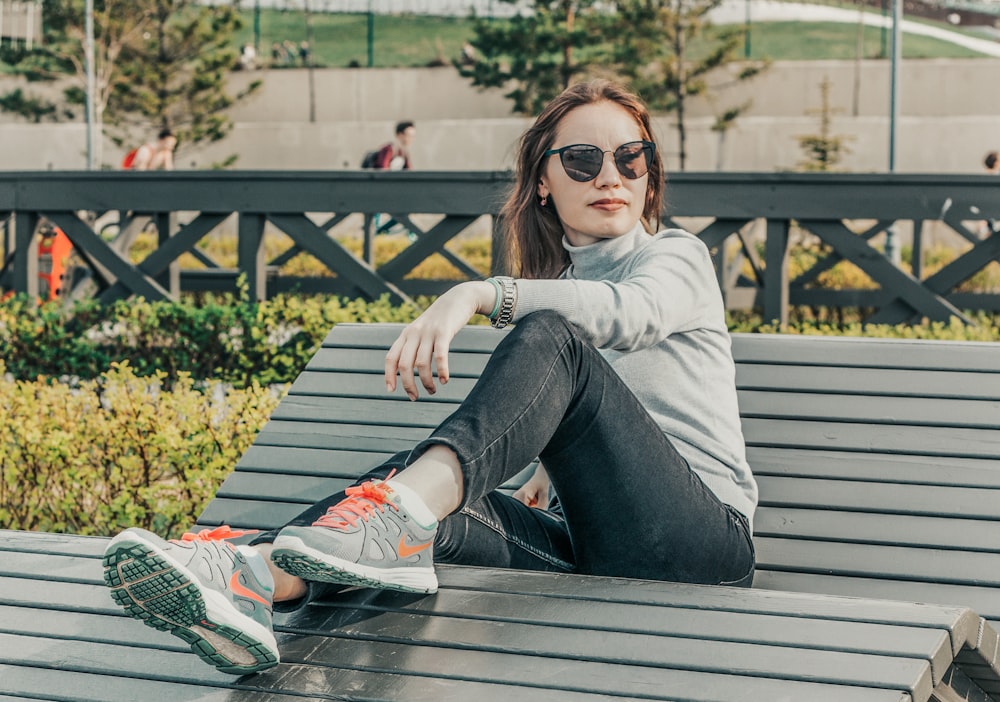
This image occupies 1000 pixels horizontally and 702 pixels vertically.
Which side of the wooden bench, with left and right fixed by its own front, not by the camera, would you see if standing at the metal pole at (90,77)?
back

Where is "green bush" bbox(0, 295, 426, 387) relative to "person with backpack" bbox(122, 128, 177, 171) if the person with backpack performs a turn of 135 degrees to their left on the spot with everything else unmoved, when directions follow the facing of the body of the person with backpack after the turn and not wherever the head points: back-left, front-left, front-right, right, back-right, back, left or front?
back-left

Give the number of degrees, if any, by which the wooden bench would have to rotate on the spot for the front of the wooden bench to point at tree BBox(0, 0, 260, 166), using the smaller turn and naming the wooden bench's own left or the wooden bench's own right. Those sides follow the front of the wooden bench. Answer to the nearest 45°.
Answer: approximately 180°

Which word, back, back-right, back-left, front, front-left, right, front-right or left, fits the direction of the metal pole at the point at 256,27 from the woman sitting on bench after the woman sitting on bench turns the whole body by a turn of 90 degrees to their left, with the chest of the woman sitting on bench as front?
back-left

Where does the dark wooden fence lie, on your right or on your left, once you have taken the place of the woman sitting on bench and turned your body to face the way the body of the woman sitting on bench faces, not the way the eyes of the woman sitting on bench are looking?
on your right

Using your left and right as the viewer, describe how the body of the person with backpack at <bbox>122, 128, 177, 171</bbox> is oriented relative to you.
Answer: facing to the right of the viewer

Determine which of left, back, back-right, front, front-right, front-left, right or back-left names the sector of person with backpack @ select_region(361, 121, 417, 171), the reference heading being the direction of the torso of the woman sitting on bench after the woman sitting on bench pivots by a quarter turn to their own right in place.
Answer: front-right

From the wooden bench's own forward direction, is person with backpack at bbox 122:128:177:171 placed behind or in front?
behind

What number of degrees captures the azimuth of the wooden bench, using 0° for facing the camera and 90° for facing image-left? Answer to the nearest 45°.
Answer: approximately 0°

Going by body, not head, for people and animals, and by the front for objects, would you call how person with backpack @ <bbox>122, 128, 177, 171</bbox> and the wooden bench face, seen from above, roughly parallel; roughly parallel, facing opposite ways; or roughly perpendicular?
roughly perpendicular

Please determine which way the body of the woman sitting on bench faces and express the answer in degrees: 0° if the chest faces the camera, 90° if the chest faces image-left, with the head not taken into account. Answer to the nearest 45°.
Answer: approximately 45°
